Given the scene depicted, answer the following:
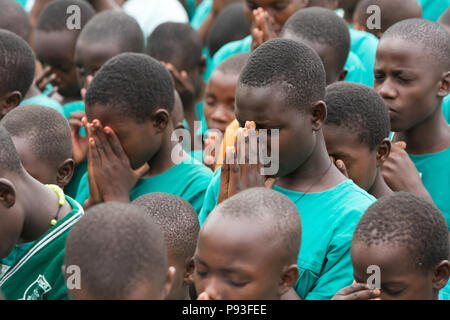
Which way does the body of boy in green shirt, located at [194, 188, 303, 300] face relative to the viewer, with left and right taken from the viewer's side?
facing the viewer and to the left of the viewer

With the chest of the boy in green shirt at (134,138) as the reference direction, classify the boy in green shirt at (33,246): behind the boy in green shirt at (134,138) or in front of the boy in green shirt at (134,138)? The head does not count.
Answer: in front

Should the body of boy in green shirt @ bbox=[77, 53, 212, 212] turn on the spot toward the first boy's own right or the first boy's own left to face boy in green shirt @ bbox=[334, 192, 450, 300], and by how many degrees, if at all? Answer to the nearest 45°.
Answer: approximately 90° to the first boy's own left

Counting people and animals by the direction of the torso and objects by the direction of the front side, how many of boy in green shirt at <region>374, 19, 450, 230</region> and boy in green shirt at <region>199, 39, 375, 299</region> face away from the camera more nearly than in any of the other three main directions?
0

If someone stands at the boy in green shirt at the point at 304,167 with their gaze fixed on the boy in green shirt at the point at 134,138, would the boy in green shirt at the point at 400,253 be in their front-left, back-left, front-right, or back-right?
back-left

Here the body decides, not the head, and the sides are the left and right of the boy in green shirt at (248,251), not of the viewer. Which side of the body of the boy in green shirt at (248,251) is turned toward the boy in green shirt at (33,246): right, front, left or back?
right

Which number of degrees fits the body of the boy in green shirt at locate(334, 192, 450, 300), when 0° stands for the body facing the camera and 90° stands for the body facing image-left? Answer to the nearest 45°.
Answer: approximately 45°
